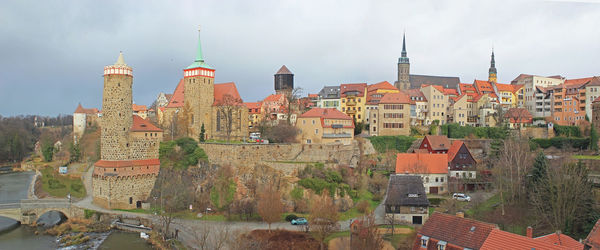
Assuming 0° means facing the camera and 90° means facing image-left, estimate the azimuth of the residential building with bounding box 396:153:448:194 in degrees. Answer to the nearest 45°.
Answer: approximately 0°

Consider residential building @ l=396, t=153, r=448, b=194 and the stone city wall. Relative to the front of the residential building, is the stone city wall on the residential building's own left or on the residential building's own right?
on the residential building's own right

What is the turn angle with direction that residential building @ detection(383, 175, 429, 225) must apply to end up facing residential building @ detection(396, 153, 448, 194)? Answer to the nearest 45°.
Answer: approximately 180°

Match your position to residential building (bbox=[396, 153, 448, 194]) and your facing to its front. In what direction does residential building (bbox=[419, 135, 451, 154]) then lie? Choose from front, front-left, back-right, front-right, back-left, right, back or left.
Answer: back

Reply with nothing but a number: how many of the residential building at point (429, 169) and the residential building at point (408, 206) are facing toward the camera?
2

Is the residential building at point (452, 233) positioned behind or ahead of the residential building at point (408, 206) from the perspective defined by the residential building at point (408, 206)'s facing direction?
ahead

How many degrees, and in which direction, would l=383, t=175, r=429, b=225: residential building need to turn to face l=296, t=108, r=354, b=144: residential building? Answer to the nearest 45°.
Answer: approximately 135° to its right

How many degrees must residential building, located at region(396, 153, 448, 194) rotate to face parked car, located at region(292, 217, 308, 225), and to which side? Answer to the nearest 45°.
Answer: approximately 45° to its right

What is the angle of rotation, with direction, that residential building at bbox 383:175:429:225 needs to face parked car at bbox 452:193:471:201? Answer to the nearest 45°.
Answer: approximately 135° to its left

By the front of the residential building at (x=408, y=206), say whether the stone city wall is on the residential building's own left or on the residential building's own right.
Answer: on the residential building's own right
